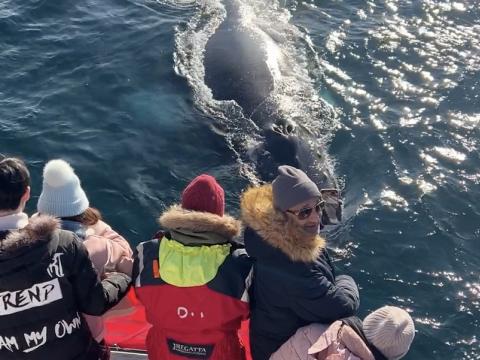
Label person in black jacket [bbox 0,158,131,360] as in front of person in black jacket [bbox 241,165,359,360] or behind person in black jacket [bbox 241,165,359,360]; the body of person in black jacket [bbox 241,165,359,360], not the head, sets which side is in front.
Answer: behind

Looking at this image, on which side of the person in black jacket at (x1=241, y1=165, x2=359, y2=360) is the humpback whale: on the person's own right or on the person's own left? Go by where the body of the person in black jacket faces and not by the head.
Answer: on the person's own left

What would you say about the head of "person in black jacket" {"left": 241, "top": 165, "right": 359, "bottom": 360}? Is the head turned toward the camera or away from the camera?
toward the camera

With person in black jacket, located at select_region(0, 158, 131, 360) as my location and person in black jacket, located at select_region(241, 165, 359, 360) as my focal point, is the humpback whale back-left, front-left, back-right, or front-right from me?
front-left
